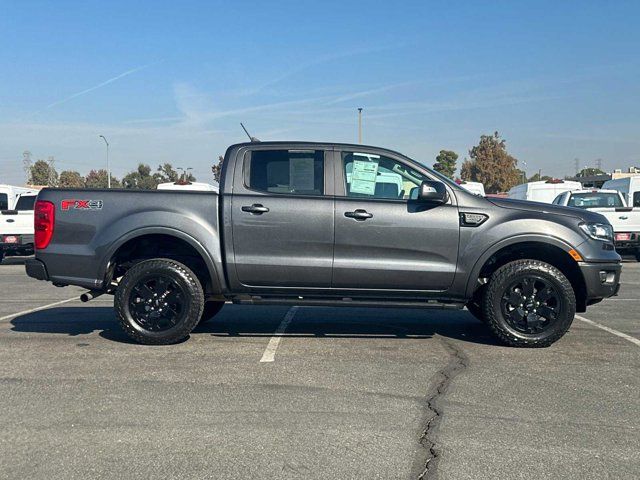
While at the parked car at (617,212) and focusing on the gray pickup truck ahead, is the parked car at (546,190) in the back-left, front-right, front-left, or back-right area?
back-right

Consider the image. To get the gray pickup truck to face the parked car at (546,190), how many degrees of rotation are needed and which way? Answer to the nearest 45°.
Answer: approximately 45° to its left

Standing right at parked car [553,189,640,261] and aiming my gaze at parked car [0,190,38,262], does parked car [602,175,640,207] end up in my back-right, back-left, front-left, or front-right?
back-right

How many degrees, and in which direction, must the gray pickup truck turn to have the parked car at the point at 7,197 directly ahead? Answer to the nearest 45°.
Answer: approximately 135° to its left

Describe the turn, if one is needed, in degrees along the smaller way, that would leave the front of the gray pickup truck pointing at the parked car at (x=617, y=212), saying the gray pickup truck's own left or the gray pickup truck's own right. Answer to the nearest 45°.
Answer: approximately 45° to the gray pickup truck's own left

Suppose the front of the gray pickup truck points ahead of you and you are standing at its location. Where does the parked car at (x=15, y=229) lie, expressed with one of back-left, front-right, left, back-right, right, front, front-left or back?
back-left

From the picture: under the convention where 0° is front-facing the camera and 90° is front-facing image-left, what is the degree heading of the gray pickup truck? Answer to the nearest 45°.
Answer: approximately 270°
